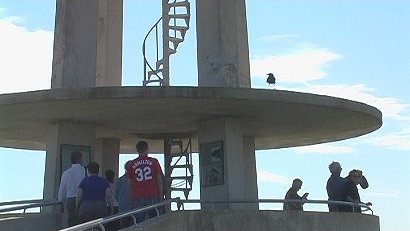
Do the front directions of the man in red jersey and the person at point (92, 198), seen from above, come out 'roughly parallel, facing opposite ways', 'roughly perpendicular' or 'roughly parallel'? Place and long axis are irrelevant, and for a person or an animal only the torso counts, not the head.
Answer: roughly parallel

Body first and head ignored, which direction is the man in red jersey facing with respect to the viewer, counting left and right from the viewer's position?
facing away from the viewer

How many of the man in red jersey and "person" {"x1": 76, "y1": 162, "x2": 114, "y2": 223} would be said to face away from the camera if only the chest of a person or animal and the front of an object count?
2

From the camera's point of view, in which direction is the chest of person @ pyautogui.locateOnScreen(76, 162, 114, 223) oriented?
away from the camera

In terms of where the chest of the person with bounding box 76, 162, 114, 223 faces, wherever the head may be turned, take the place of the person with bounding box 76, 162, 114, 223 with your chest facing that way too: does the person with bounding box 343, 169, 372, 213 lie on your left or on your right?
on your right

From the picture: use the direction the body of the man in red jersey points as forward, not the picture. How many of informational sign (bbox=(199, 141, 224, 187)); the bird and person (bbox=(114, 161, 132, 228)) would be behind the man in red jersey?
0

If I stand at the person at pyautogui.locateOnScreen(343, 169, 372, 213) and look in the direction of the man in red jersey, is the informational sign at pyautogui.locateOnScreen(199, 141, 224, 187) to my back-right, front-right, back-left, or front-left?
front-right

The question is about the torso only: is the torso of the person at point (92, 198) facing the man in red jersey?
no

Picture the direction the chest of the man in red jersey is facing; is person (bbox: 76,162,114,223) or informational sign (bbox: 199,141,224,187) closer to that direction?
the informational sign
